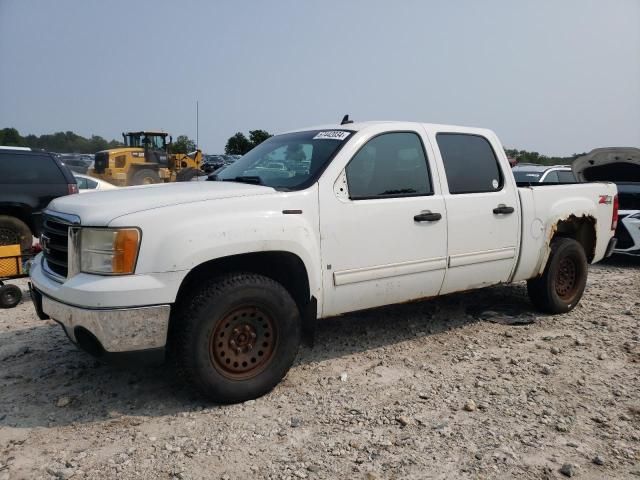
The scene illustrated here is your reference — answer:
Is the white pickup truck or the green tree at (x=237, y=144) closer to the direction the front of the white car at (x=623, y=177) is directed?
the white pickup truck

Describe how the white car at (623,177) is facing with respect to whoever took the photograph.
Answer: facing the viewer and to the left of the viewer

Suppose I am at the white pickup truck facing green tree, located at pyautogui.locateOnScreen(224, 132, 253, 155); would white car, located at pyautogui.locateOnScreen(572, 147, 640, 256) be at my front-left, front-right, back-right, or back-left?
front-right

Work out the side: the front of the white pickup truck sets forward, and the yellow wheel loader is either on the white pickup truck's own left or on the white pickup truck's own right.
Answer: on the white pickup truck's own right

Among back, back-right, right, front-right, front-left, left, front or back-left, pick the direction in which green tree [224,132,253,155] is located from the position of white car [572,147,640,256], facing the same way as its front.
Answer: right

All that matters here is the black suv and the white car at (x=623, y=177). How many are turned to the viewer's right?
0

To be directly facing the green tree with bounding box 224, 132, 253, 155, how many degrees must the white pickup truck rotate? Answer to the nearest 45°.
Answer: approximately 135° to its right
